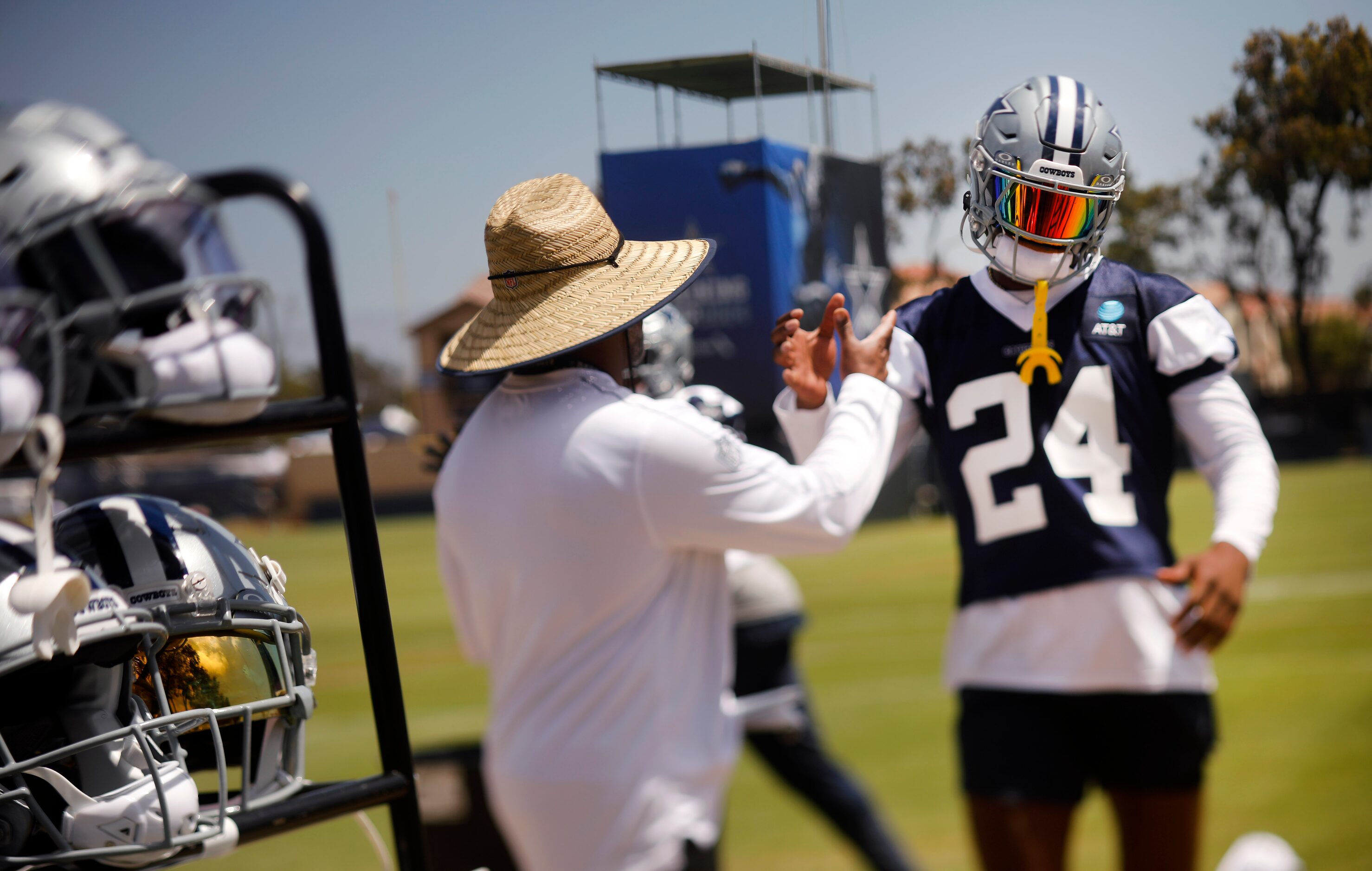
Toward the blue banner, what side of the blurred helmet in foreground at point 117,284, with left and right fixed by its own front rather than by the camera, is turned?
left

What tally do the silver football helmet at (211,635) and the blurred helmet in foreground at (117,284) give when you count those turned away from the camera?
0

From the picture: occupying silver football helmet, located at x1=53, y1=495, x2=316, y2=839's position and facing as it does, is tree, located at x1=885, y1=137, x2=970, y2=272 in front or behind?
behind

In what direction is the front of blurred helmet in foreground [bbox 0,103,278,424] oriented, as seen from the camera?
facing the viewer and to the right of the viewer
